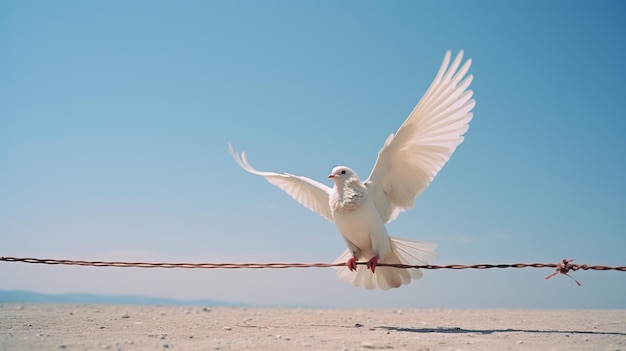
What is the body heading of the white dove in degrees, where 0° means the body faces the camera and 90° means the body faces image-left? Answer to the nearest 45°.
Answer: approximately 45°
